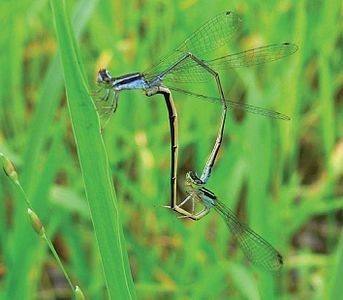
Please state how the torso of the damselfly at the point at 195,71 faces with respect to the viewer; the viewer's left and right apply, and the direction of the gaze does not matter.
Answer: facing to the left of the viewer
